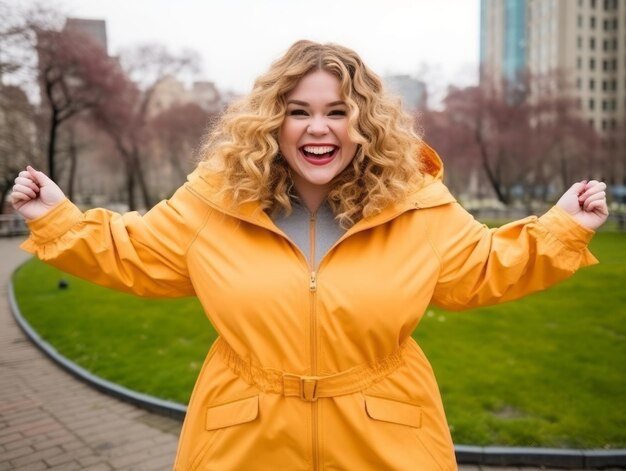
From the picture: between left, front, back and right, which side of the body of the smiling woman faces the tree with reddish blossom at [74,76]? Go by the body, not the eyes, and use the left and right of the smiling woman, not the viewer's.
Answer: back

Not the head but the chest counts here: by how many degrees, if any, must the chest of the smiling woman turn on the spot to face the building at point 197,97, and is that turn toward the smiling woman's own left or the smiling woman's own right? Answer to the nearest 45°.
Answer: approximately 180°

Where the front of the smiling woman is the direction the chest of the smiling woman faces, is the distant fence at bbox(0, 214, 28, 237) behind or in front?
behind

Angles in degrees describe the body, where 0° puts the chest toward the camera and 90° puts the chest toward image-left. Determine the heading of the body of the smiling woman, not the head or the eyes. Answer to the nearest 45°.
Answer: approximately 0°

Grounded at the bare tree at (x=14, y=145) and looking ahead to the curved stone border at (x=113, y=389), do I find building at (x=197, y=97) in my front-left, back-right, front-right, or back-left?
back-left

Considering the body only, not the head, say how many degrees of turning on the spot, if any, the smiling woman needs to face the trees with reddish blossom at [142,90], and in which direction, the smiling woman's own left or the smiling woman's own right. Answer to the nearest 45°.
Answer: approximately 180°
